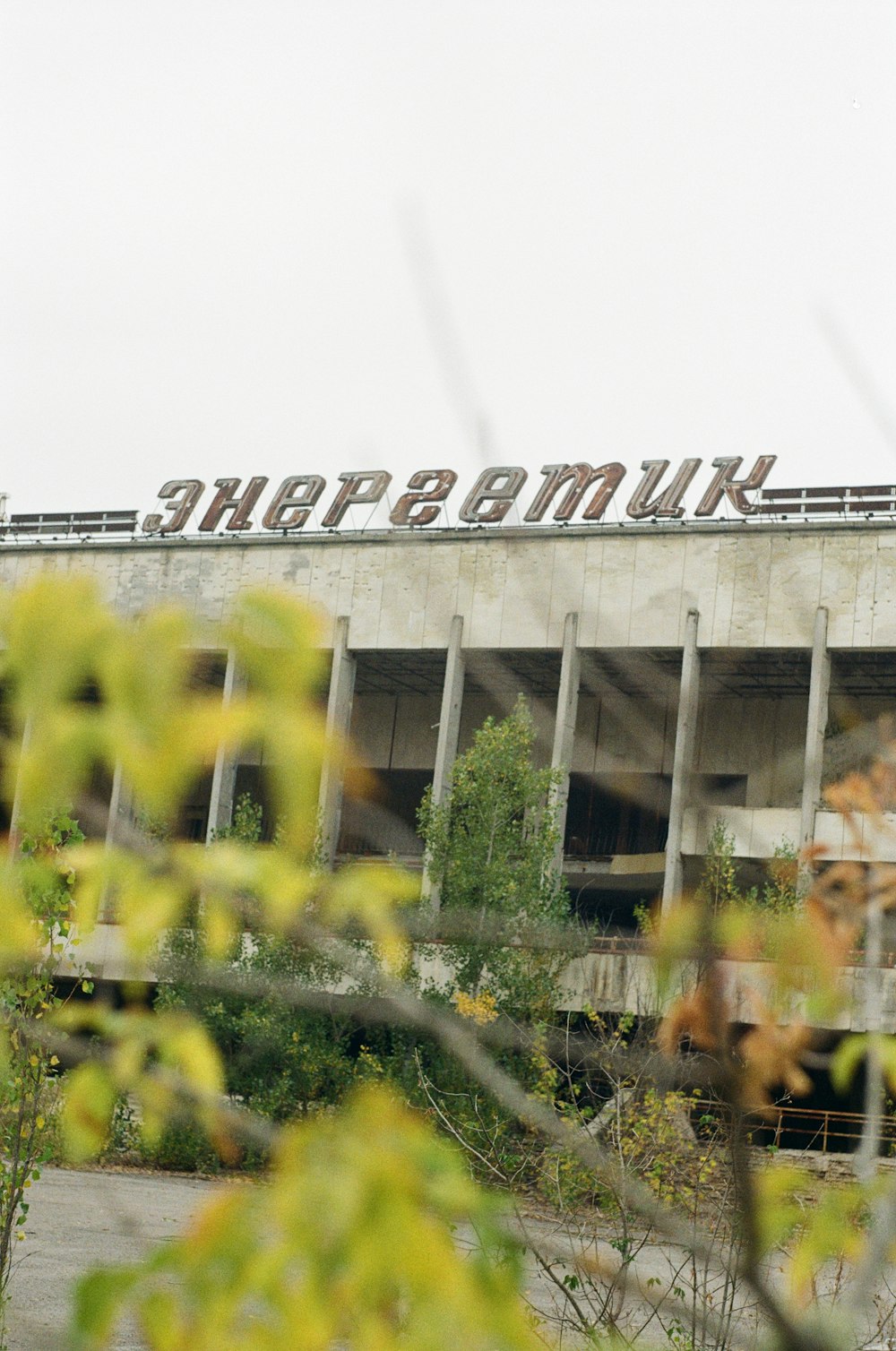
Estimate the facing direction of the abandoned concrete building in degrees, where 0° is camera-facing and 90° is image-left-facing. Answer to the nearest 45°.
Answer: approximately 0°
